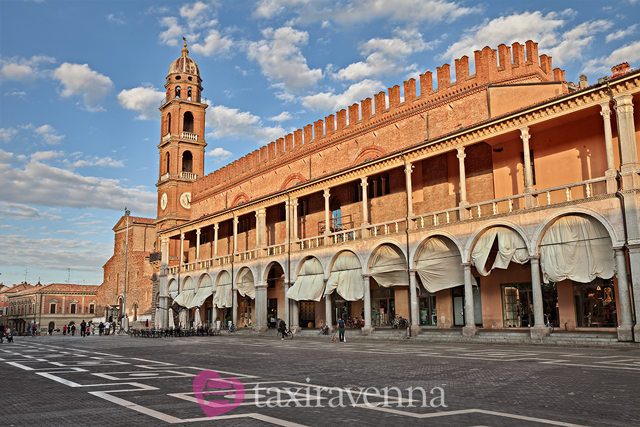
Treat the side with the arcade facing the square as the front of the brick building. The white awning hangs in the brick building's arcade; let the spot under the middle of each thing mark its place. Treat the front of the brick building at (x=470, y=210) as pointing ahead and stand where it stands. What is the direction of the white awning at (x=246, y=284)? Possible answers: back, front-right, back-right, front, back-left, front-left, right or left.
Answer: right

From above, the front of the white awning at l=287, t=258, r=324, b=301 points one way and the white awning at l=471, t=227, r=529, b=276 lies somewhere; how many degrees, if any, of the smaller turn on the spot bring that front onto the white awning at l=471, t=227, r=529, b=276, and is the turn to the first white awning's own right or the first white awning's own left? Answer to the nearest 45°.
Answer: approximately 90° to the first white awning's own left

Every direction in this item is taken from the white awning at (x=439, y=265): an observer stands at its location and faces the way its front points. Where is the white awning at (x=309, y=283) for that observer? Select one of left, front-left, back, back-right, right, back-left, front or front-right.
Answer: right

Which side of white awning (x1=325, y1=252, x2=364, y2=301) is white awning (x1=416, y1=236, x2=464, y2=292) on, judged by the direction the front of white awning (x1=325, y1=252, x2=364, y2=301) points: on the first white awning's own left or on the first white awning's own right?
on the first white awning's own left

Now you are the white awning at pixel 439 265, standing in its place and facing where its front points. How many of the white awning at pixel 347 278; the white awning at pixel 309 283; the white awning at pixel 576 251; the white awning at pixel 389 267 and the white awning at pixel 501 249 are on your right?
3

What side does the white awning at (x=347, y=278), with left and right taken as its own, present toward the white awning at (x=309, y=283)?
right

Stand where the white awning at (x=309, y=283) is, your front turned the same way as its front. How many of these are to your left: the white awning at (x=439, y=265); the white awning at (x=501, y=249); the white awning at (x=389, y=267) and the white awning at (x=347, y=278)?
4

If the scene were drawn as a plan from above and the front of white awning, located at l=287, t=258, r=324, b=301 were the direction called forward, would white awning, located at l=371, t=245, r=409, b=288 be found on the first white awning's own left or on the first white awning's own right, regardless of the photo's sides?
on the first white awning's own left

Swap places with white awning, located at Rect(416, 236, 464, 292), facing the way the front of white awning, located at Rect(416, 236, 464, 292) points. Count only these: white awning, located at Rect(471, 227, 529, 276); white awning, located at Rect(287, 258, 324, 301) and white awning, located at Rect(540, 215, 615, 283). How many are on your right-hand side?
1

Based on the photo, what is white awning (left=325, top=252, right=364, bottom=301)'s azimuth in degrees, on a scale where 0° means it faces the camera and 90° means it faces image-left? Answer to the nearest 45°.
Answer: approximately 45°

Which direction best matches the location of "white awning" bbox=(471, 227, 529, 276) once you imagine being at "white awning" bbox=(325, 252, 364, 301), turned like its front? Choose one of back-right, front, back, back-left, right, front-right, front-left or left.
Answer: left

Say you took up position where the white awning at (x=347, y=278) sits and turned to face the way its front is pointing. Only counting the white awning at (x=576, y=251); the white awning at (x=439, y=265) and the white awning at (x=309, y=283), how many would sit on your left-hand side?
2

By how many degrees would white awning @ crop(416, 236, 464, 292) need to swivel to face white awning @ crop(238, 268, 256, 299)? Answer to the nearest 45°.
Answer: approximately 90° to its right
